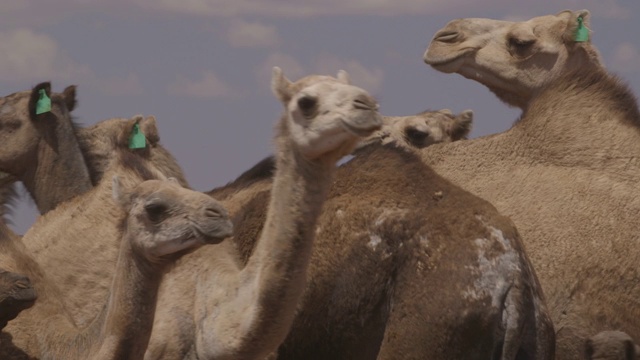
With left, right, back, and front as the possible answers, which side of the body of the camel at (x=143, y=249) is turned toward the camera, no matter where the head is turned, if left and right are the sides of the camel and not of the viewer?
right

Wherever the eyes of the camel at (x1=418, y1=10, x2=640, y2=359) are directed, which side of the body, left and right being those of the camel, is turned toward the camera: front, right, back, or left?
left

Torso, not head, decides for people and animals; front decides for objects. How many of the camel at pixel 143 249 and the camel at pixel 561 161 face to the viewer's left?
1

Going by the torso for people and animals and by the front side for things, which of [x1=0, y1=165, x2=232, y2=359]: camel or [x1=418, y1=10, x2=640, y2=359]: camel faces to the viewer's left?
[x1=418, y1=10, x2=640, y2=359]: camel

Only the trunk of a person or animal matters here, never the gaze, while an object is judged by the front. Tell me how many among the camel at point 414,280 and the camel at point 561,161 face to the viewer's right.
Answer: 0

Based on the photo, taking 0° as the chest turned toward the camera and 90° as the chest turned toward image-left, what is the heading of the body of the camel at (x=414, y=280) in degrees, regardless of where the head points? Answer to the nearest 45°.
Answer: approximately 135°

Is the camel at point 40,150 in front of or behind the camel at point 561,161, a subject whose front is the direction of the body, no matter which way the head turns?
in front

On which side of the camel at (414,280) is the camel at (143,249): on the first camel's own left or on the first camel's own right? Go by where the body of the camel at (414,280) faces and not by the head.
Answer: on the first camel's own left
